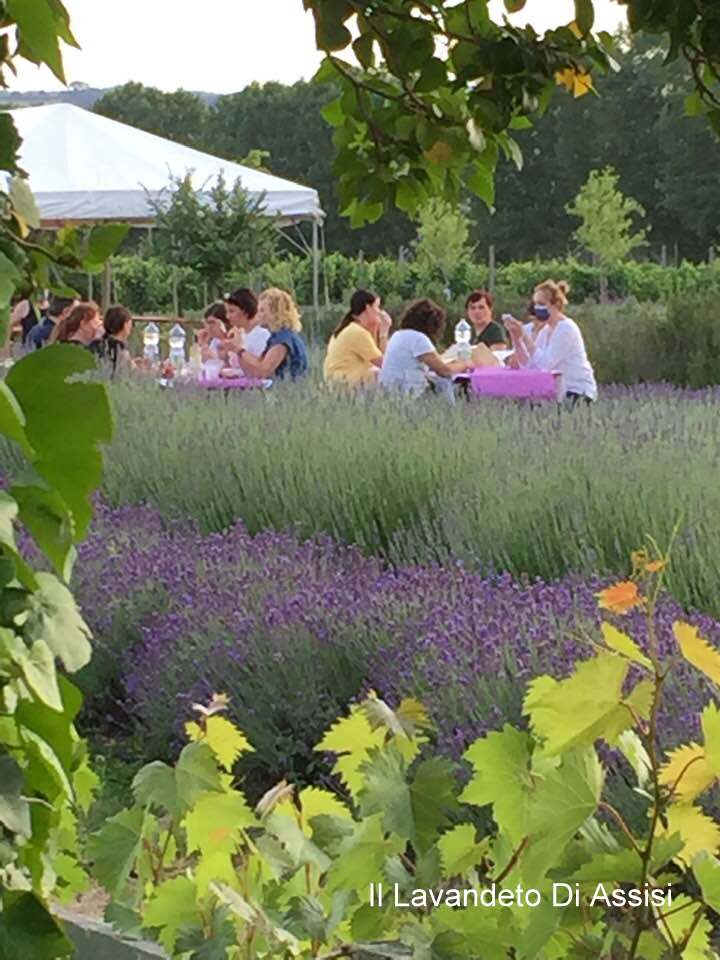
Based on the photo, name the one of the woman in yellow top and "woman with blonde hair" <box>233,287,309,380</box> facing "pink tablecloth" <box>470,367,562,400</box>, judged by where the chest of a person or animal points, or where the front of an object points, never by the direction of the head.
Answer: the woman in yellow top

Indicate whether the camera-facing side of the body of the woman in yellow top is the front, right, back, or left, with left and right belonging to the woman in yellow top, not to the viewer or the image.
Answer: right

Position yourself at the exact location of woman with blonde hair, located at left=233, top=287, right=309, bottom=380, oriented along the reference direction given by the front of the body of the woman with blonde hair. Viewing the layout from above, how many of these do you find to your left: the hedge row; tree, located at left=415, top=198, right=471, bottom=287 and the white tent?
0

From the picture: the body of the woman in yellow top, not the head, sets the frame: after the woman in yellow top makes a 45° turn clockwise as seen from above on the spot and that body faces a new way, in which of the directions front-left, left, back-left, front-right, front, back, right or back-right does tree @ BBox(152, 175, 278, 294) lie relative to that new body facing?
back-left

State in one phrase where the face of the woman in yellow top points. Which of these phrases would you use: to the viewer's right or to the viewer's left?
to the viewer's right

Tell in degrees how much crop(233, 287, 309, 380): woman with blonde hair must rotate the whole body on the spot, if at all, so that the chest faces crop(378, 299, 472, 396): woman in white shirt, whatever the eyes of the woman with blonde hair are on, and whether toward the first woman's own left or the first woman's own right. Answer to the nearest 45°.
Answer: approximately 135° to the first woman's own left

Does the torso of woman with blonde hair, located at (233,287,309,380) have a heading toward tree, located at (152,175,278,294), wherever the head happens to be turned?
no

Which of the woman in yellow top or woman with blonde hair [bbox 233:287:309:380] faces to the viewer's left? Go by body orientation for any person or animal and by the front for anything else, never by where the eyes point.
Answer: the woman with blonde hair

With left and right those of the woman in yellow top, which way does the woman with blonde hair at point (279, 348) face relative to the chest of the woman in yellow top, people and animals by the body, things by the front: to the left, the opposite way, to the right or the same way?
the opposite way

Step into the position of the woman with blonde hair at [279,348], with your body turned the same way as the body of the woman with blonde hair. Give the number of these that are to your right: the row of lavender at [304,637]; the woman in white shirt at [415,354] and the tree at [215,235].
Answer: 1

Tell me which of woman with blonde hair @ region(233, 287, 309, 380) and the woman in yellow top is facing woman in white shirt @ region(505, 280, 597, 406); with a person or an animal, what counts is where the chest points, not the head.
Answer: the woman in yellow top

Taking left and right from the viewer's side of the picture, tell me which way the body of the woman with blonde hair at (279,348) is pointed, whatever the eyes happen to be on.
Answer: facing to the left of the viewer

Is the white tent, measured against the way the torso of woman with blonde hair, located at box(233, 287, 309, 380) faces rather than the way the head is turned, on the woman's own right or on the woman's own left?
on the woman's own right

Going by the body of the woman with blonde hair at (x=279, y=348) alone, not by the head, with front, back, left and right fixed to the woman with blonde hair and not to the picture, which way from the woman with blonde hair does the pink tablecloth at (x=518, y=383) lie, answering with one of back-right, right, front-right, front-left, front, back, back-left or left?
back

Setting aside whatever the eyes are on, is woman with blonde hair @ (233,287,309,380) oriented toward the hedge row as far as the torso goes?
no
